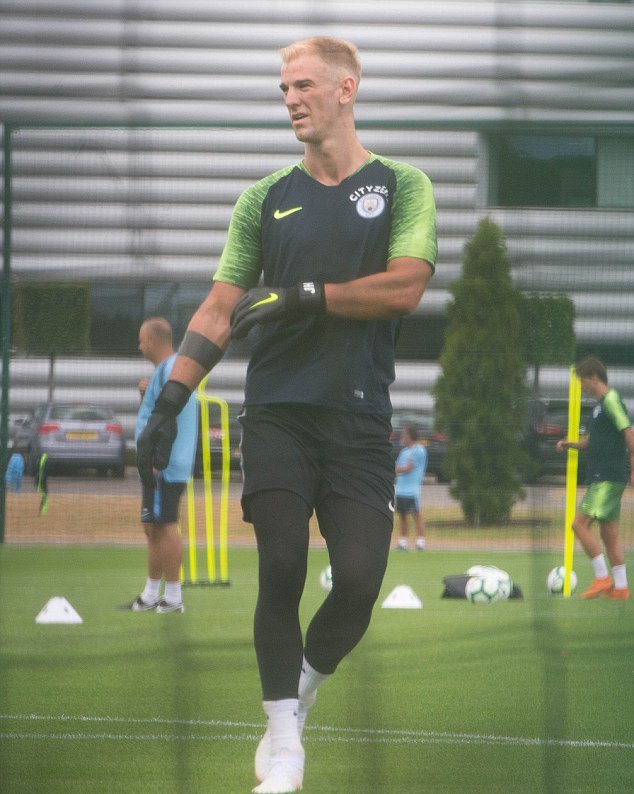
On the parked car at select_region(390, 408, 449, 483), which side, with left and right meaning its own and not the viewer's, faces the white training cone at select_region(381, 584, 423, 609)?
back

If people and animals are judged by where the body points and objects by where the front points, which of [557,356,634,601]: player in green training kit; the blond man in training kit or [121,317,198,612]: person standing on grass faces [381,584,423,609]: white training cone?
the player in green training kit

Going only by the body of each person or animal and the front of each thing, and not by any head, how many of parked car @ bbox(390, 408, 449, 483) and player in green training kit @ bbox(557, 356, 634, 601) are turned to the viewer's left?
1

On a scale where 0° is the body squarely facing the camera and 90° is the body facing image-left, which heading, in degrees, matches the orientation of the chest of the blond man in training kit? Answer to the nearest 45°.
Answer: approximately 0°

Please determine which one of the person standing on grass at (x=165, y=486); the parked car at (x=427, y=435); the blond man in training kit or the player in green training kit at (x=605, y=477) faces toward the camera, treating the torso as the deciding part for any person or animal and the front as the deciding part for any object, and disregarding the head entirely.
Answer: the blond man in training kit

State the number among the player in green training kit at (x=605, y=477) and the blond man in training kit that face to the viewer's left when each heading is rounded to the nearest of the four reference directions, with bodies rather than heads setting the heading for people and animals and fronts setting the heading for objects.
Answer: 1

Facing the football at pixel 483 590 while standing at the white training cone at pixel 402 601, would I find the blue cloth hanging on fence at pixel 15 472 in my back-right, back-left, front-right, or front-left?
back-left

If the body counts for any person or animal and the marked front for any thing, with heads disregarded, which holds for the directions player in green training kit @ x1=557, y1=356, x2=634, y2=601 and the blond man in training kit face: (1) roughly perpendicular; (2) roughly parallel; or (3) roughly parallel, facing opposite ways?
roughly perpendicular

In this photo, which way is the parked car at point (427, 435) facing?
away from the camera

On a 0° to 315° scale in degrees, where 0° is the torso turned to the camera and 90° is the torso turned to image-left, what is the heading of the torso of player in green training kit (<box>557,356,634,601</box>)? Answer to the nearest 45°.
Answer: approximately 90°

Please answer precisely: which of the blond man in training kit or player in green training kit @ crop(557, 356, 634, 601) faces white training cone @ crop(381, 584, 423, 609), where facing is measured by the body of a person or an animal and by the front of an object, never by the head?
the player in green training kit

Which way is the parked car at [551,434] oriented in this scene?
away from the camera

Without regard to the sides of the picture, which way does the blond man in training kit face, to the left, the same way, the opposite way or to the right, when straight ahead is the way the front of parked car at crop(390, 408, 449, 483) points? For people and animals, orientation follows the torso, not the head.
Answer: the opposite way
